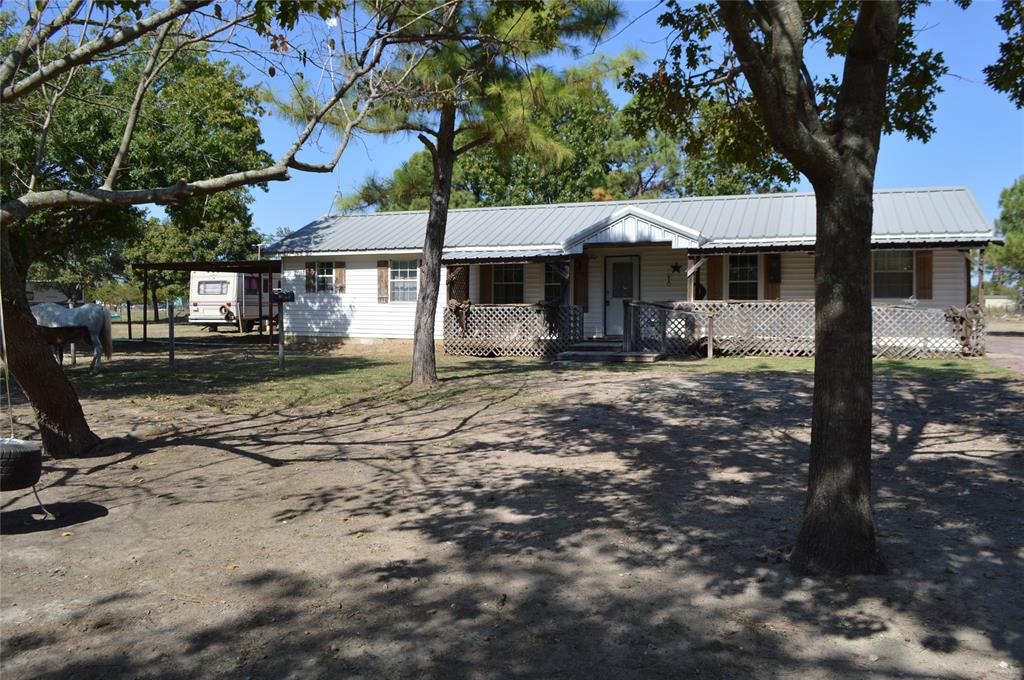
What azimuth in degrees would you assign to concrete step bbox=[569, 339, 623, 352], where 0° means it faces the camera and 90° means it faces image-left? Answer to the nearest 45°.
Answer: approximately 0°

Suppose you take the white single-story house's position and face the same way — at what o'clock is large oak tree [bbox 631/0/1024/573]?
The large oak tree is roughly at 12 o'clock from the white single-story house.

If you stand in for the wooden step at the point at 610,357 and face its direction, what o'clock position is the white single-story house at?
The white single-story house is roughly at 6 o'clock from the wooden step.

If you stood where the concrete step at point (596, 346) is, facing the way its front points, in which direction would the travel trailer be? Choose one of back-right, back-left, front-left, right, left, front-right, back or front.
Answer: back-right

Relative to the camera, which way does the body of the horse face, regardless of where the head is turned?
to the viewer's left

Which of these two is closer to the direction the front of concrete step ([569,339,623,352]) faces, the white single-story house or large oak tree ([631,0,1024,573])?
the large oak tree

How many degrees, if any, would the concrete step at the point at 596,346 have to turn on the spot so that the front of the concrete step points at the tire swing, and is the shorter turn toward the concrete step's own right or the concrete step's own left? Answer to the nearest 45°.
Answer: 0° — it already faces it

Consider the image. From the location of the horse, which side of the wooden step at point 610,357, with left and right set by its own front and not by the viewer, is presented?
right

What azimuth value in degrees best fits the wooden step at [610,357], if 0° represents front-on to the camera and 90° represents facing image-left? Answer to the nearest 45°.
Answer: approximately 0°

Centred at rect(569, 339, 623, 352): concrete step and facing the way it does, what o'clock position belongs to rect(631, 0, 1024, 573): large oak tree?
The large oak tree is roughly at 12 o'clock from the concrete step.

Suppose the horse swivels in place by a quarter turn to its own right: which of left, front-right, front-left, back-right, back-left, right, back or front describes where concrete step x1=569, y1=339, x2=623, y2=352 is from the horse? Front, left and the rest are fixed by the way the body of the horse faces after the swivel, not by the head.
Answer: right

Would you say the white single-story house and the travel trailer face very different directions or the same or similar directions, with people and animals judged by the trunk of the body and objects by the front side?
very different directions
